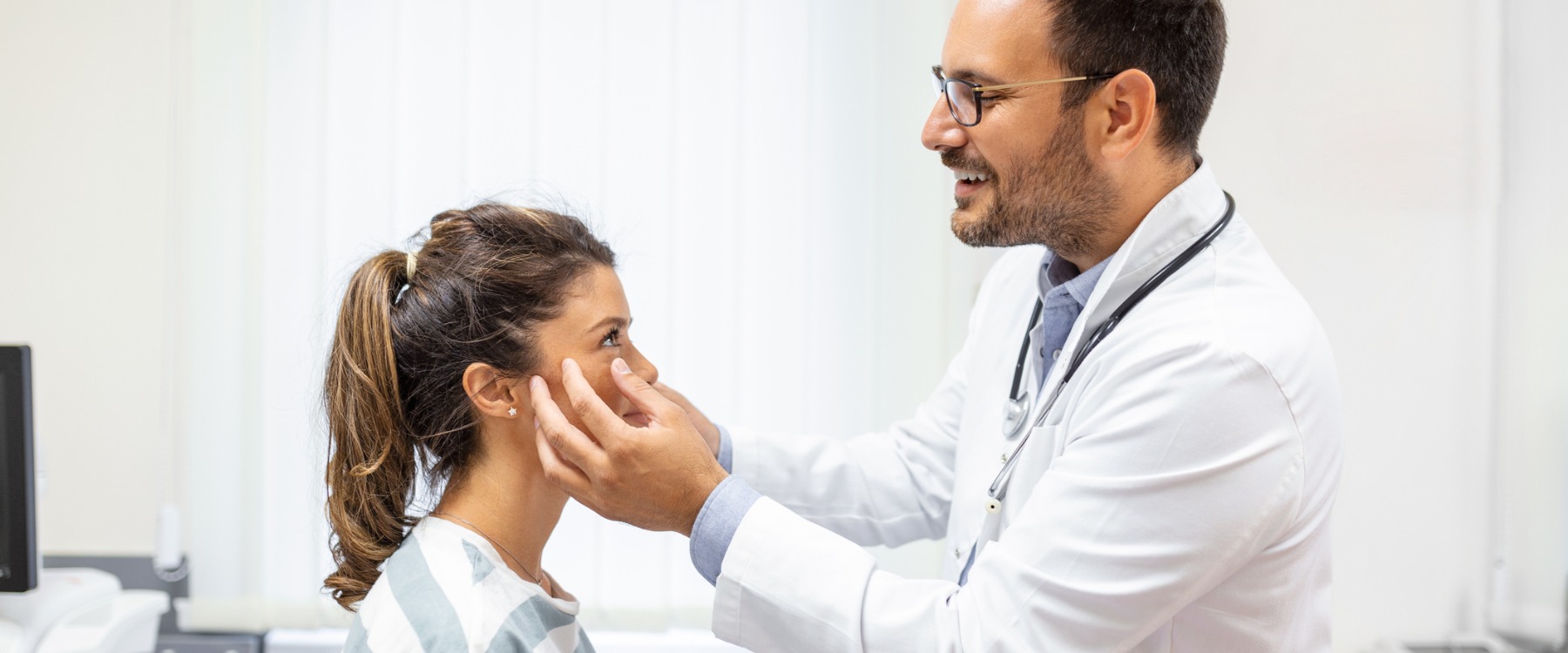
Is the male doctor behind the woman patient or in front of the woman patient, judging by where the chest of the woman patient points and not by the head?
in front

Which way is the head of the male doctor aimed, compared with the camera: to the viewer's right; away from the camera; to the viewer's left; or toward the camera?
to the viewer's left

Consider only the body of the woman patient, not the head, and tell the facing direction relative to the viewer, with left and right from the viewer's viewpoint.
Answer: facing to the right of the viewer

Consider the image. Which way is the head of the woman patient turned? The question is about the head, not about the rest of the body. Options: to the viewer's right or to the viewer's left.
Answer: to the viewer's right

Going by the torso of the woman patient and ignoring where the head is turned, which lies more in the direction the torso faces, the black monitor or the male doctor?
the male doctor

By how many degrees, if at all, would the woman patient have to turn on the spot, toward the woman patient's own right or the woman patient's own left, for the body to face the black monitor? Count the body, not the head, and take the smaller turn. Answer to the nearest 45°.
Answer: approximately 135° to the woman patient's own left
